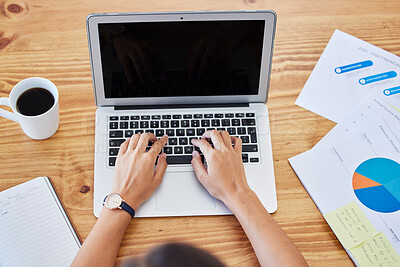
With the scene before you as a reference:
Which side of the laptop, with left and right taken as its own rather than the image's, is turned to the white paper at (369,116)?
left

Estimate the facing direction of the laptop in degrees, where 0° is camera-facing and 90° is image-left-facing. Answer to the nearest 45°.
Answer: approximately 0°
